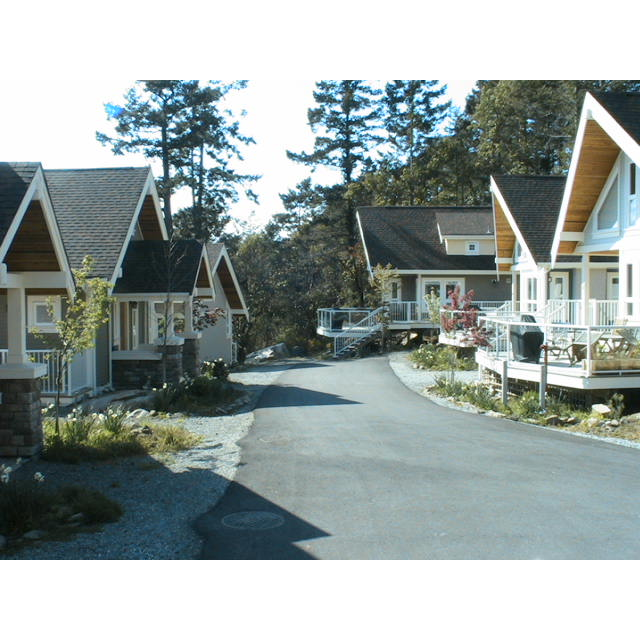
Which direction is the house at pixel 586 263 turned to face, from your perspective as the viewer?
facing the viewer and to the left of the viewer

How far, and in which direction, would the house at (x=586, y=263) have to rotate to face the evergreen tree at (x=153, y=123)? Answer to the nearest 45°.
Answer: approximately 90° to its right

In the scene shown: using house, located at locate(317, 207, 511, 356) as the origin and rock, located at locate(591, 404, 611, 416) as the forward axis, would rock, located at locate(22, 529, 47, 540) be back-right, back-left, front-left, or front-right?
front-right

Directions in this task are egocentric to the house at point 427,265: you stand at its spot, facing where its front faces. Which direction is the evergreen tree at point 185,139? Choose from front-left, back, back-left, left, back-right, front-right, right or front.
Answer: right

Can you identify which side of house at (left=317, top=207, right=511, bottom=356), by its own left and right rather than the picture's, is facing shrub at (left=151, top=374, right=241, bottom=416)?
front

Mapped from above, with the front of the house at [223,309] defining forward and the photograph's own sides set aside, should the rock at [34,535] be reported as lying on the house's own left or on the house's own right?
on the house's own right

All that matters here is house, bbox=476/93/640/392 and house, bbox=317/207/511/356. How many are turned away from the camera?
0

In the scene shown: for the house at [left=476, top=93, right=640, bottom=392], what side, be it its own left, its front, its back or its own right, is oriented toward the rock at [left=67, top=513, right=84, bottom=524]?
front

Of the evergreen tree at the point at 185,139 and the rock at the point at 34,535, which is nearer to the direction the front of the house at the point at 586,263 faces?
the rock

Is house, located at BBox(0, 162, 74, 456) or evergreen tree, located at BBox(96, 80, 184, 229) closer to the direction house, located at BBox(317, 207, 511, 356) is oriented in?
the house

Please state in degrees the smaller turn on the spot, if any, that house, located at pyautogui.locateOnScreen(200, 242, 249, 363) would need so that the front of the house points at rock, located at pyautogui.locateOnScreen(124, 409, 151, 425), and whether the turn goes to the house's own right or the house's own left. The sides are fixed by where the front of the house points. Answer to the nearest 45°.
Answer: approximately 45° to the house's own right

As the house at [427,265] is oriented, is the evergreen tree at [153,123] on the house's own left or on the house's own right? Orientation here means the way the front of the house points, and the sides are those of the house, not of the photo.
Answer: on the house's own right

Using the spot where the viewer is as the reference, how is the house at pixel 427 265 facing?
facing the viewer

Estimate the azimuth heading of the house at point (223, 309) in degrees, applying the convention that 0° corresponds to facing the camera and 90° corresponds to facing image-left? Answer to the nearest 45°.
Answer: approximately 315°

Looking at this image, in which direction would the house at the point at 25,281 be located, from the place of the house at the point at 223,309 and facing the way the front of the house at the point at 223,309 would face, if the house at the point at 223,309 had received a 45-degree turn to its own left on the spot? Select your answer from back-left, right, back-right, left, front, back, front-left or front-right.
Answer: right

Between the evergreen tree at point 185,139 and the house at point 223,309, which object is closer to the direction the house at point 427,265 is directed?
the house

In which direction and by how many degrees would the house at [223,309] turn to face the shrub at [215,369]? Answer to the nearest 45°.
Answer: approximately 45° to its right

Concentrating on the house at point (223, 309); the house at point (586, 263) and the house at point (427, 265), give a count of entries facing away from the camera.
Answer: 0

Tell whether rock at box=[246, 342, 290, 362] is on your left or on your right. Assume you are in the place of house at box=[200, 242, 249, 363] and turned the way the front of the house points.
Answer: on your left
